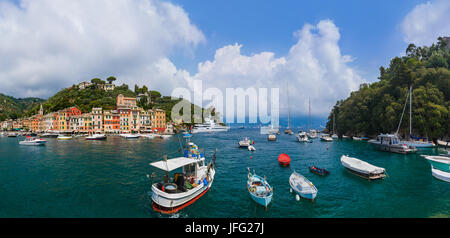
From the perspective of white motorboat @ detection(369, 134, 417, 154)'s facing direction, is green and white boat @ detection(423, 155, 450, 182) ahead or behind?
behind

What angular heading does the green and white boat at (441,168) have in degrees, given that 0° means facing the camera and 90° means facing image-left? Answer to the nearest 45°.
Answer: approximately 135°

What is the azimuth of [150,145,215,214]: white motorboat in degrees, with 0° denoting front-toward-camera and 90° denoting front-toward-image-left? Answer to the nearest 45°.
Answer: approximately 225°

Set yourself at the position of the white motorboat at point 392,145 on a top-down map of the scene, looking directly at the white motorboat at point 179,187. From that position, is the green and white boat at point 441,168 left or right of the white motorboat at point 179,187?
left

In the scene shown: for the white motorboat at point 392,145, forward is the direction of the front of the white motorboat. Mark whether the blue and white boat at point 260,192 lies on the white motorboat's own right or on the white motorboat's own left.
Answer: on the white motorboat's own left

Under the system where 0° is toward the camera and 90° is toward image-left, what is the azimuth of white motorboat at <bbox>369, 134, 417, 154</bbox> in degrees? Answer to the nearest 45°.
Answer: approximately 135°
